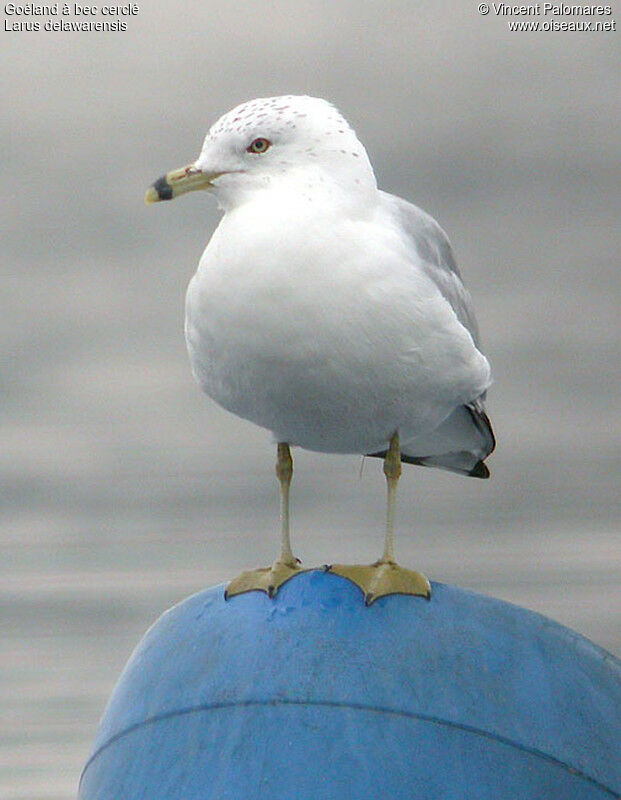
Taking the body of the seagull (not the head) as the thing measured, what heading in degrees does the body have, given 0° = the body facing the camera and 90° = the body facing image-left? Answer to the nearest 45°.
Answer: approximately 45°
